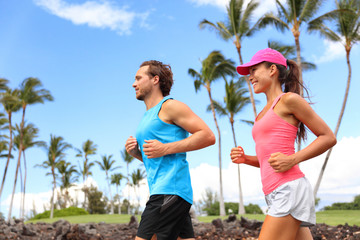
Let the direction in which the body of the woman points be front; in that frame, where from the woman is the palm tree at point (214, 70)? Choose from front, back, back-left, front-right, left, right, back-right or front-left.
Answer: right

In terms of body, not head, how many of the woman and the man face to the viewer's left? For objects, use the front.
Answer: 2

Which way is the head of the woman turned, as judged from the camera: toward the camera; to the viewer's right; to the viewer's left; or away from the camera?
to the viewer's left

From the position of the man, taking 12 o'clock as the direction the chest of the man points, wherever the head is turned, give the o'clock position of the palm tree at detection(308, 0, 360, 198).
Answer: The palm tree is roughly at 4 o'clock from the man.

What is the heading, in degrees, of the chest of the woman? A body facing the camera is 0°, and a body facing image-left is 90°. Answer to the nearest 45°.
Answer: approximately 90°

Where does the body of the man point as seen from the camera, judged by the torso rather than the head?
to the viewer's left

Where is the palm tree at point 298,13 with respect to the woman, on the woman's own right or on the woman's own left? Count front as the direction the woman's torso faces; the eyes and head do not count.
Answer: on the woman's own right

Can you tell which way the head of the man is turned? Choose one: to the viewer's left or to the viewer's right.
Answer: to the viewer's left

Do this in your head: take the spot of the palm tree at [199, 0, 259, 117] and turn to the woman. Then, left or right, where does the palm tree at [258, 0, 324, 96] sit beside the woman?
left

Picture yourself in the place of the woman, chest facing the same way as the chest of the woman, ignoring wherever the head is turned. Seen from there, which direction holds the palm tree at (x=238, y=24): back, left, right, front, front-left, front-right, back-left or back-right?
right

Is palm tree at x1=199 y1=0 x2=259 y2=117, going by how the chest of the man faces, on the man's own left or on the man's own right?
on the man's own right
